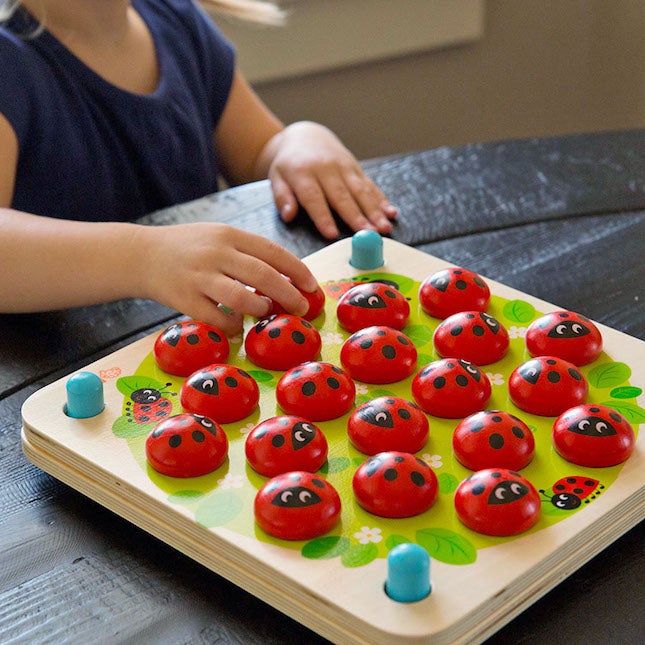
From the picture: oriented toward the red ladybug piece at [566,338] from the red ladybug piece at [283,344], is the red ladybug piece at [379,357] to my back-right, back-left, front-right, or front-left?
front-right

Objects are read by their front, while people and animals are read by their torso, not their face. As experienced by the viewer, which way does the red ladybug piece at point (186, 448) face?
facing away from the viewer and to the right of the viewer

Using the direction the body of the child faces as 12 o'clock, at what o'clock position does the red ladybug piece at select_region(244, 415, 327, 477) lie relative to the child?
The red ladybug piece is roughly at 1 o'clock from the child.

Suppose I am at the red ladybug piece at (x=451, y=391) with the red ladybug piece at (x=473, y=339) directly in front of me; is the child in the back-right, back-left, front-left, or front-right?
front-left

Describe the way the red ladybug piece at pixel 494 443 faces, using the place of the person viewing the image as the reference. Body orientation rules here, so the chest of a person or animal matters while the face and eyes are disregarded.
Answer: facing away from the viewer

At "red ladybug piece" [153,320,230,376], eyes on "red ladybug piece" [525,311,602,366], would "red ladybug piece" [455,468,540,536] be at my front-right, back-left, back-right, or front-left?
front-right

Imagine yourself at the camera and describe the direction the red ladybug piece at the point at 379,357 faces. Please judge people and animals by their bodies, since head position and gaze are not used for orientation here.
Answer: facing away from the viewer
